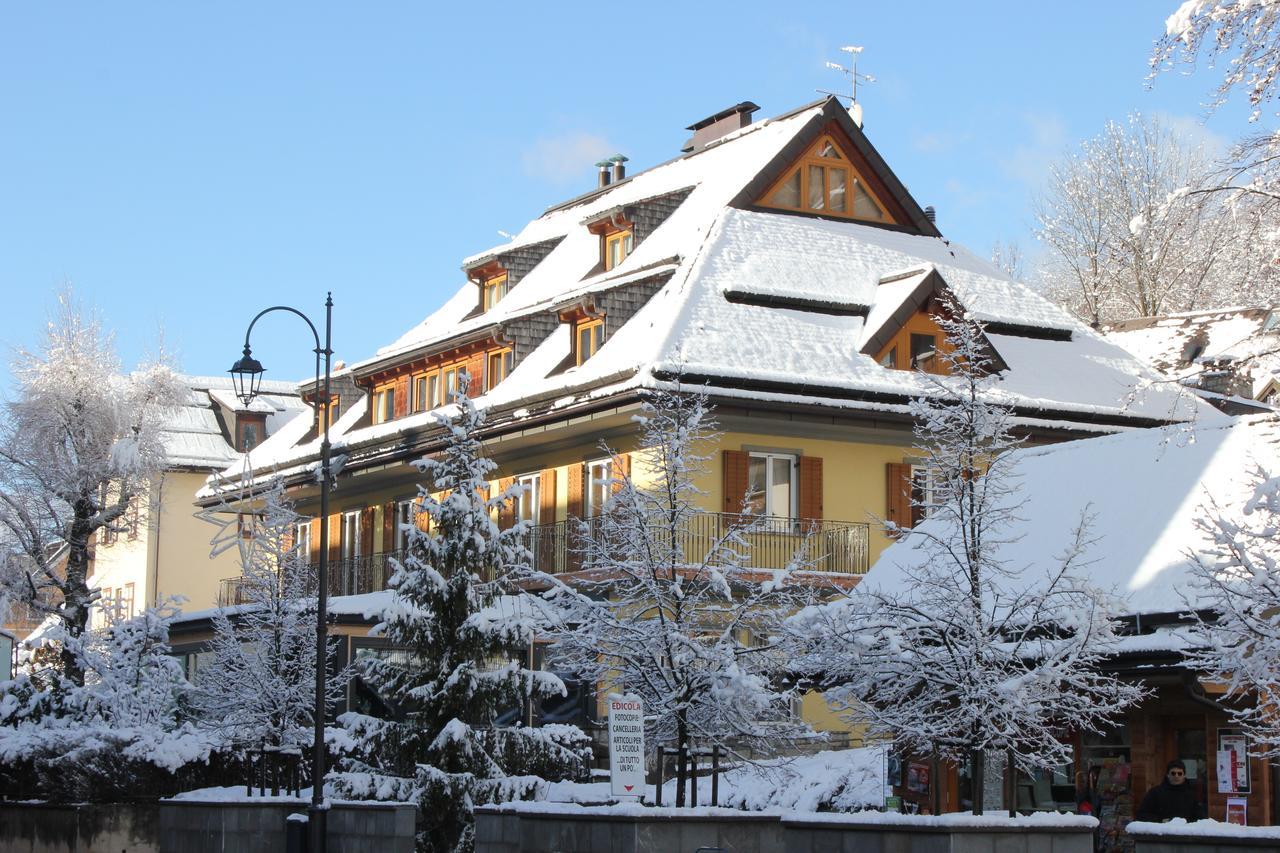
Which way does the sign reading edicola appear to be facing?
toward the camera

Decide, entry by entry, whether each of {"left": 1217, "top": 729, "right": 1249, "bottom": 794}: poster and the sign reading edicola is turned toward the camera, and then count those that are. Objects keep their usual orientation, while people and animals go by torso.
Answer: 2

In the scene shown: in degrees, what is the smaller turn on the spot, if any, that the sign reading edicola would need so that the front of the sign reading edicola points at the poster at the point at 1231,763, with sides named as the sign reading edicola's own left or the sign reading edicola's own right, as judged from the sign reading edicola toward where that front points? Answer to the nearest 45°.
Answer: approximately 90° to the sign reading edicola's own left

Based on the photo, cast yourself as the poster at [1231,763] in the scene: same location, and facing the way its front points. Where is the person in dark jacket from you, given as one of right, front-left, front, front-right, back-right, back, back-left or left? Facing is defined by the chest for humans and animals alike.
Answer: front

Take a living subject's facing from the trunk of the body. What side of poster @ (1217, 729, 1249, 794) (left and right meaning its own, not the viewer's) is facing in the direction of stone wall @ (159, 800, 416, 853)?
right

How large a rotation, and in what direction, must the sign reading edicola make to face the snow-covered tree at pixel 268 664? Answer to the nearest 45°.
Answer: approximately 135° to its right

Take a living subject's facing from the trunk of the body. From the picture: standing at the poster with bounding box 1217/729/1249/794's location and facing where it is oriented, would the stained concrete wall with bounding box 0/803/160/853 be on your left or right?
on your right

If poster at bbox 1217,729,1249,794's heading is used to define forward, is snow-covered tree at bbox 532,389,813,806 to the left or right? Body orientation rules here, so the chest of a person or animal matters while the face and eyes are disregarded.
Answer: on its right

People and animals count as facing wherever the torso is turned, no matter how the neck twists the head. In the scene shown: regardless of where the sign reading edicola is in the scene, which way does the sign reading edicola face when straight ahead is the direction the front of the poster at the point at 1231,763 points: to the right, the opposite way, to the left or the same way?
the same way

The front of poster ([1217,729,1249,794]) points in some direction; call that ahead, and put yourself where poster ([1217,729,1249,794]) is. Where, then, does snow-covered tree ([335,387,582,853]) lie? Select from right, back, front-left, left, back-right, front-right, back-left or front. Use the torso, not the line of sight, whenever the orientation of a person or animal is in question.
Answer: right

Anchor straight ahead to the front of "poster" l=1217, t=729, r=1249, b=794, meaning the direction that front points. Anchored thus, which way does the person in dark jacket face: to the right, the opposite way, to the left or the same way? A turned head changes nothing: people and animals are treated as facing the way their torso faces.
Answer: the same way

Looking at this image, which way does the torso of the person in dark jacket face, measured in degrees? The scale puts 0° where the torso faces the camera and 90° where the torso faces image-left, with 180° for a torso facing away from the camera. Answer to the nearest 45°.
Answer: approximately 0°

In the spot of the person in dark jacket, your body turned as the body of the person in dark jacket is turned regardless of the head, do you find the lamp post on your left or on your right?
on your right

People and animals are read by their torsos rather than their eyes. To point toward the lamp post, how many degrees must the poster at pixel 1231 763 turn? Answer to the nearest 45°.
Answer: approximately 90° to its right

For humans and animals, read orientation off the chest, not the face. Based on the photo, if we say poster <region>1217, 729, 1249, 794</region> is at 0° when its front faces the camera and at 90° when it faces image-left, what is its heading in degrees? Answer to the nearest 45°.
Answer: approximately 0°

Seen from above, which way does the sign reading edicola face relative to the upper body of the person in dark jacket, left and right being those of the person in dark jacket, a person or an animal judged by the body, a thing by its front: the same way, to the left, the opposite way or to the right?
the same way

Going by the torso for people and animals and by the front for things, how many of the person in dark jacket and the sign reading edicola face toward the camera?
2
